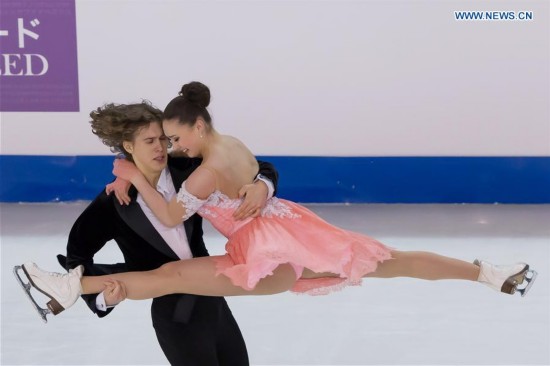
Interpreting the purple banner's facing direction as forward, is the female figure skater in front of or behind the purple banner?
in front

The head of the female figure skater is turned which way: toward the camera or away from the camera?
toward the camera

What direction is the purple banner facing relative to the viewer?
toward the camera

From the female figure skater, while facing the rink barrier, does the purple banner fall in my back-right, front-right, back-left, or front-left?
front-left
